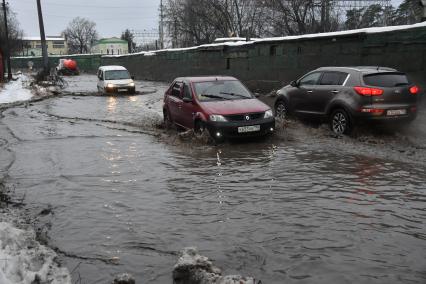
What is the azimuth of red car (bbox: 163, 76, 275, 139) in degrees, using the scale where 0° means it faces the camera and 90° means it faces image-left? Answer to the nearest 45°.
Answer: approximately 315°

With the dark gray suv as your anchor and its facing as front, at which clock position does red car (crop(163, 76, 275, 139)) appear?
The red car is roughly at 10 o'clock from the dark gray suv.

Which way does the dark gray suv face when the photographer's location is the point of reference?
facing away from the viewer and to the left of the viewer

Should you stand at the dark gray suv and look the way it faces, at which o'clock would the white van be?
The white van is roughly at 12 o'clock from the dark gray suv.

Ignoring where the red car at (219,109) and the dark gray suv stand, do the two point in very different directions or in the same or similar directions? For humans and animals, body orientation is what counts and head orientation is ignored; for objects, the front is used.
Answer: very different directions

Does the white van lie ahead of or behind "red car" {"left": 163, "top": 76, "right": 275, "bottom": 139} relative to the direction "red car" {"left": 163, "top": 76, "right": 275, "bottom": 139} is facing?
behind

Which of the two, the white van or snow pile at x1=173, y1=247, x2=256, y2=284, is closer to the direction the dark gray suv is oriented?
the white van

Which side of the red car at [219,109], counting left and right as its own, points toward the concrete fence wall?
left
